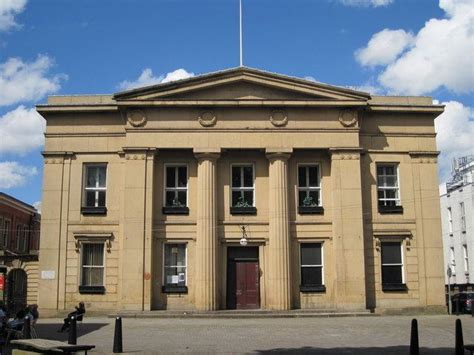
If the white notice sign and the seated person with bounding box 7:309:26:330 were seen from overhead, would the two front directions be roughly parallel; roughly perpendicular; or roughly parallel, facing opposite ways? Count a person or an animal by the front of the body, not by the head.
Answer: roughly perpendicular

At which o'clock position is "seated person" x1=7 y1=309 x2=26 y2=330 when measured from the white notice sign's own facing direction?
The seated person is roughly at 12 o'clock from the white notice sign.

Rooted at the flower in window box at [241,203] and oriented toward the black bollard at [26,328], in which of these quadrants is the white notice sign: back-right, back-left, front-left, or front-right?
front-right

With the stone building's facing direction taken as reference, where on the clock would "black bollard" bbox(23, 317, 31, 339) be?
The black bollard is roughly at 1 o'clock from the stone building.

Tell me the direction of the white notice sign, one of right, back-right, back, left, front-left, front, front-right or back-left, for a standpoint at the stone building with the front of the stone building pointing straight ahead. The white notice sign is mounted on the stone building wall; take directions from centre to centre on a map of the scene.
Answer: right

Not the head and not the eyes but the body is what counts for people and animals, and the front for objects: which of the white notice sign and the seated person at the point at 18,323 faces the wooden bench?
the white notice sign

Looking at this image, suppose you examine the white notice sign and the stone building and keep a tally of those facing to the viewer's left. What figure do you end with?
0

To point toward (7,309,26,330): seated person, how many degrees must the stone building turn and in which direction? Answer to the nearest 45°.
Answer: approximately 45° to its right

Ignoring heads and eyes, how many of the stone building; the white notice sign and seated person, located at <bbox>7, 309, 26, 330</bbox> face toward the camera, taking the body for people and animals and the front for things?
2

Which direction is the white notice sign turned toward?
toward the camera

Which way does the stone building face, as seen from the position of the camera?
facing the viewer

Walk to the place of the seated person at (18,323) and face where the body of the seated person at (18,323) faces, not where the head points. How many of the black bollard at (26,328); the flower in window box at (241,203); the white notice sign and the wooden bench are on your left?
2

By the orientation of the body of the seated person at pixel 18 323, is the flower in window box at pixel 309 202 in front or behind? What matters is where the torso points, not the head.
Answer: behind

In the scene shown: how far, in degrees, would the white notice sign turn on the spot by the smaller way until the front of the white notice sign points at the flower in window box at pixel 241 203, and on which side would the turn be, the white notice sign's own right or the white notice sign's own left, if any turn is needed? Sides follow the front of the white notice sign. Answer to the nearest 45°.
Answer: approximately 90° to the white notice sign's own left
